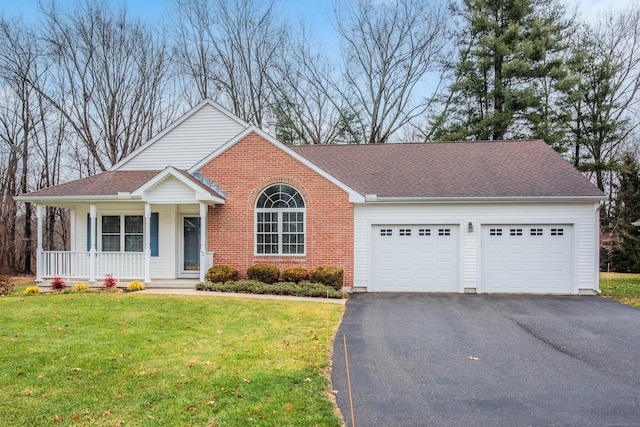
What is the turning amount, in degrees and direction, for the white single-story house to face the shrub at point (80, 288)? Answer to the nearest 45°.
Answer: approximately 90° to its right

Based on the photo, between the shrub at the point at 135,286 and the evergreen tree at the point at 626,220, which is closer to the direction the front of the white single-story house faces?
the shrub

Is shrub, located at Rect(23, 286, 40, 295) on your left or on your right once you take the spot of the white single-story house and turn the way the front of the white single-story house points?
on your right

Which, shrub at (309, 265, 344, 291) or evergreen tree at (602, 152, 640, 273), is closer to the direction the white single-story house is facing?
the shrub

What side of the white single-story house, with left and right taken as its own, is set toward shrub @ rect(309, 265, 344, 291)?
front

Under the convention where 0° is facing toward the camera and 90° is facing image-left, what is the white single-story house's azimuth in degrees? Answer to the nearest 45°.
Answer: approximately 0°

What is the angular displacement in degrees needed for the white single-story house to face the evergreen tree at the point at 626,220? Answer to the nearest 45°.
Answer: approximately 135° to its left

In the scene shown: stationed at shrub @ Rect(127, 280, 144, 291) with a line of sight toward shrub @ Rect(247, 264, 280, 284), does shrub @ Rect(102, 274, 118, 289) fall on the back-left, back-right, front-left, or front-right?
back-left
